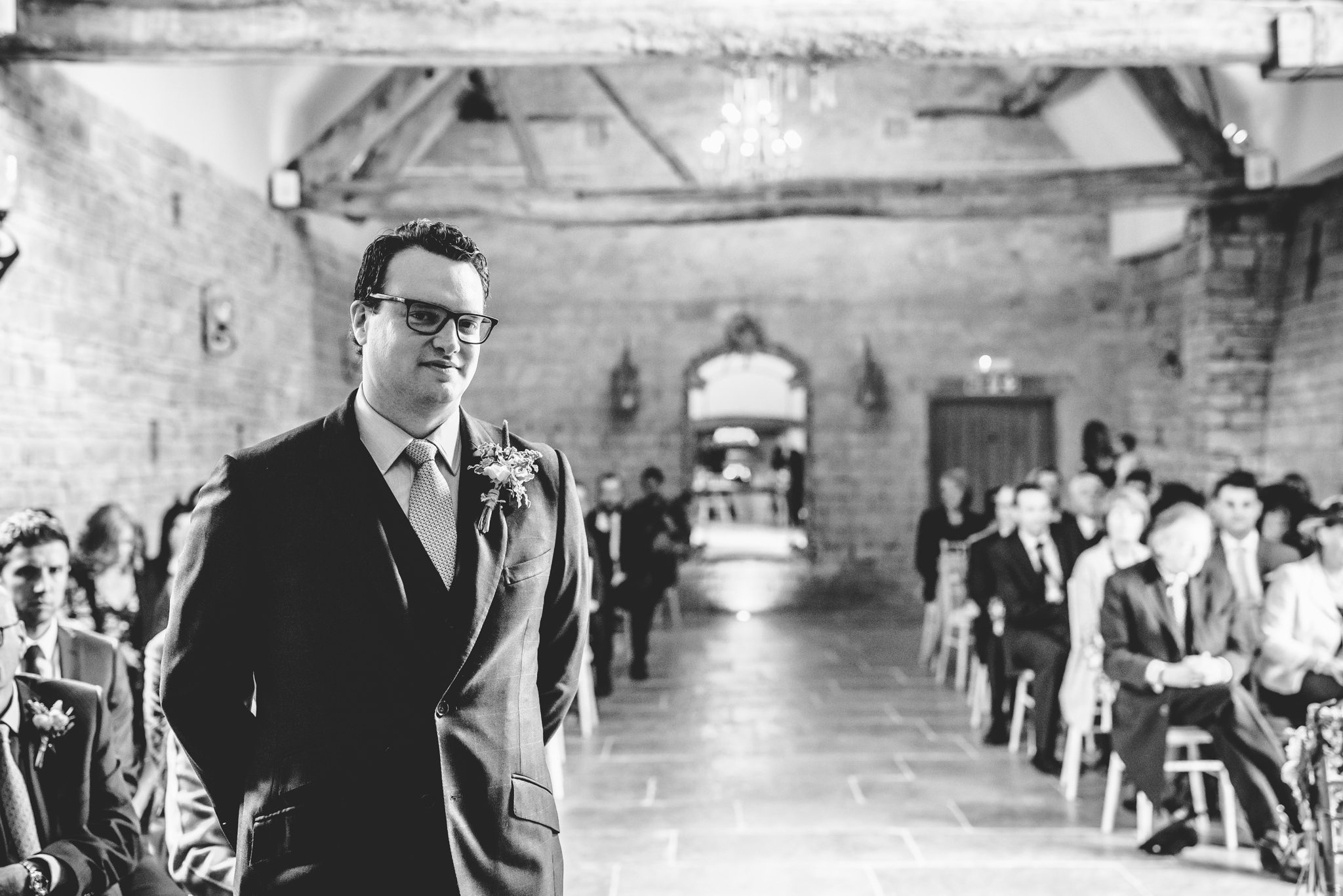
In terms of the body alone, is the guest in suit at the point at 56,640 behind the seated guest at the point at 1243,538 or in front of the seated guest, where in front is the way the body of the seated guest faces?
in front

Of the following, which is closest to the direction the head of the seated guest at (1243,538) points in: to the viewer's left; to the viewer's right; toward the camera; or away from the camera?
toward the camera

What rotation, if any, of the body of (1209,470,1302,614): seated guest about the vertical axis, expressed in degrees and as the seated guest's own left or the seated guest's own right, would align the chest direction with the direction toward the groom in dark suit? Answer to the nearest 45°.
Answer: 0° — they already face them

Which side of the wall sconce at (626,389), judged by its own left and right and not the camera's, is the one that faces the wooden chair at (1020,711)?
front

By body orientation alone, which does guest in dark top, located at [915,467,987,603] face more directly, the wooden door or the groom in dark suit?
the groom in dark suit

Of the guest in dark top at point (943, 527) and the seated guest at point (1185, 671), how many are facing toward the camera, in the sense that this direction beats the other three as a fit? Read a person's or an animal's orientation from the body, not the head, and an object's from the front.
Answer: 2

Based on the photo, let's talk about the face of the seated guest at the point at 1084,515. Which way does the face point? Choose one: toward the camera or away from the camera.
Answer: toward the camera

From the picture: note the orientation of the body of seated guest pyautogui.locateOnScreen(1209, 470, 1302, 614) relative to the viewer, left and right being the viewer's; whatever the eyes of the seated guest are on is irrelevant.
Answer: facing the viewer

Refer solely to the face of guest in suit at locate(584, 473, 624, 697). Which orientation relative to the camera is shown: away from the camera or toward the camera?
toward the camera

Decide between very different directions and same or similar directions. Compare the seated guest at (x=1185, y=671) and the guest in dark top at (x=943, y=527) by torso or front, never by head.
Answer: same or similar directions

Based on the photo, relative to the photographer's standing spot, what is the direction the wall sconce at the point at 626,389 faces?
facing the viewer

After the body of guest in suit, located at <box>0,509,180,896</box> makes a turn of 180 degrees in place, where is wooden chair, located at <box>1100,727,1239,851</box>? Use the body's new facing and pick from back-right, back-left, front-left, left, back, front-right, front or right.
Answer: right

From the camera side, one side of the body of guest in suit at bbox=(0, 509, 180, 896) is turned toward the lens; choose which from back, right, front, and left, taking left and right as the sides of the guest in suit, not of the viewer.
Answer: front

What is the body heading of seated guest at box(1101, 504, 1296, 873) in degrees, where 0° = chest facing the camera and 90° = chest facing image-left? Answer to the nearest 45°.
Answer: approximately 0°
